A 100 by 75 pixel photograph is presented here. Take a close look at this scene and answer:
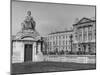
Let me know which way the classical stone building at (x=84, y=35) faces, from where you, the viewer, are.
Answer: facing the viewer and to the left of the viewer

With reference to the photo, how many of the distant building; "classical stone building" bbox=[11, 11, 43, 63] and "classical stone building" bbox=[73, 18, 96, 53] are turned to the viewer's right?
0

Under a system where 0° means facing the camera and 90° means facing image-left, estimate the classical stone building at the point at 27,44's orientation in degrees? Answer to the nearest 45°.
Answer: approximately 0°

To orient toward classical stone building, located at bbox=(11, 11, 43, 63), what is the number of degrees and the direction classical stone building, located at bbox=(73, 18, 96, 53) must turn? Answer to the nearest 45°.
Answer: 0° — it already faces it

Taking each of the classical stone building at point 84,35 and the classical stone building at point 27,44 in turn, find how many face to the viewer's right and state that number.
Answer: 0

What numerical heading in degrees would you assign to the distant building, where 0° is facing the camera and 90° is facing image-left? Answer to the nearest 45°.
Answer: approximately 45°

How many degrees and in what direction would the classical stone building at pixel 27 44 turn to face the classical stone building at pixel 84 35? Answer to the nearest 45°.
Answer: approximately 90° to its left

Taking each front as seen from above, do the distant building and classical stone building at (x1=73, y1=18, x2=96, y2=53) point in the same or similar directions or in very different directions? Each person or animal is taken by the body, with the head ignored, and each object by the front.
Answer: same or similar directions
